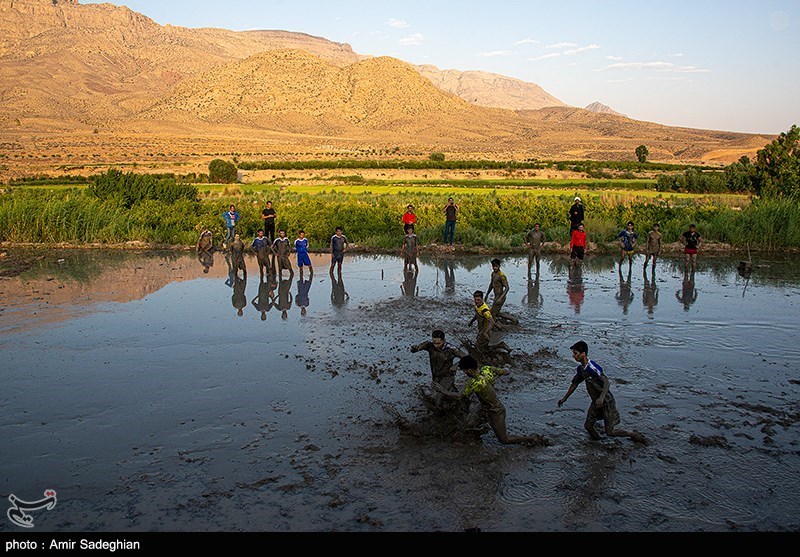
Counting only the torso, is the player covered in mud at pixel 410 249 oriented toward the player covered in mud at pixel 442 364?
yes

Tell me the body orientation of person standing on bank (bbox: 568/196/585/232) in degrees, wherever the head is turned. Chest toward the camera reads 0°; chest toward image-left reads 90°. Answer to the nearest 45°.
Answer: approximately 0°

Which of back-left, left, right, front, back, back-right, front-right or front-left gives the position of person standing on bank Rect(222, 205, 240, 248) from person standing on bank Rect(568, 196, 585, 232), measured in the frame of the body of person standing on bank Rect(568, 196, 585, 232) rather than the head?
right

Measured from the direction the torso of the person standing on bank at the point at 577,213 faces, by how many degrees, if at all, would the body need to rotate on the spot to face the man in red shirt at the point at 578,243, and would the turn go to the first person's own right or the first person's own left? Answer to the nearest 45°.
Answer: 0° — they already face them

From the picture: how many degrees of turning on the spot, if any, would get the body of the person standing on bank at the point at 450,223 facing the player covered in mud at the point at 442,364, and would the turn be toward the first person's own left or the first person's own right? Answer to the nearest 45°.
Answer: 0° — they already face them

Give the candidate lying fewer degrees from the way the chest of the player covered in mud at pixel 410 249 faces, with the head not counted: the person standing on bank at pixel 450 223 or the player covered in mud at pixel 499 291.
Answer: the player covered in mud

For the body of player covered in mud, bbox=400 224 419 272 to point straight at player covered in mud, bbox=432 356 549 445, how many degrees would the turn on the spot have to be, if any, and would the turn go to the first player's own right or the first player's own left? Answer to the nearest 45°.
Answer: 0° — they already face them

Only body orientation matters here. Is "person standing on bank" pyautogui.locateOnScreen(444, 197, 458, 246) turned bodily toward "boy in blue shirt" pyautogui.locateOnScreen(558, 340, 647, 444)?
yes

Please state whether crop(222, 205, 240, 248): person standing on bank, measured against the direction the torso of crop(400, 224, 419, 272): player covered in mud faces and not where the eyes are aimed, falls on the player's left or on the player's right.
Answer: on the player's right

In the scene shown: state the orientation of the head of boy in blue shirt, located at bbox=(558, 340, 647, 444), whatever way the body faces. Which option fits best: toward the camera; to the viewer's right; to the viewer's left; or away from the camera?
to the viewer's left

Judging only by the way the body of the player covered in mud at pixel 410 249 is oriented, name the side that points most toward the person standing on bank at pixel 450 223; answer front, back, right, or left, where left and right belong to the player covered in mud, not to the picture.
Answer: back

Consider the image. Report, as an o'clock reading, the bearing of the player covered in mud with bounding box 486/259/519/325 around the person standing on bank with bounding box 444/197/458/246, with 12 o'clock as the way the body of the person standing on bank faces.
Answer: The player covered in mud is roughly at 12 o'clock from the person standing on bank.

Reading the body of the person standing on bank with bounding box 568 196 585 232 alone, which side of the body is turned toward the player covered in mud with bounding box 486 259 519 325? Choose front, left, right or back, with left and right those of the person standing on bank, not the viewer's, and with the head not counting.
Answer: front
